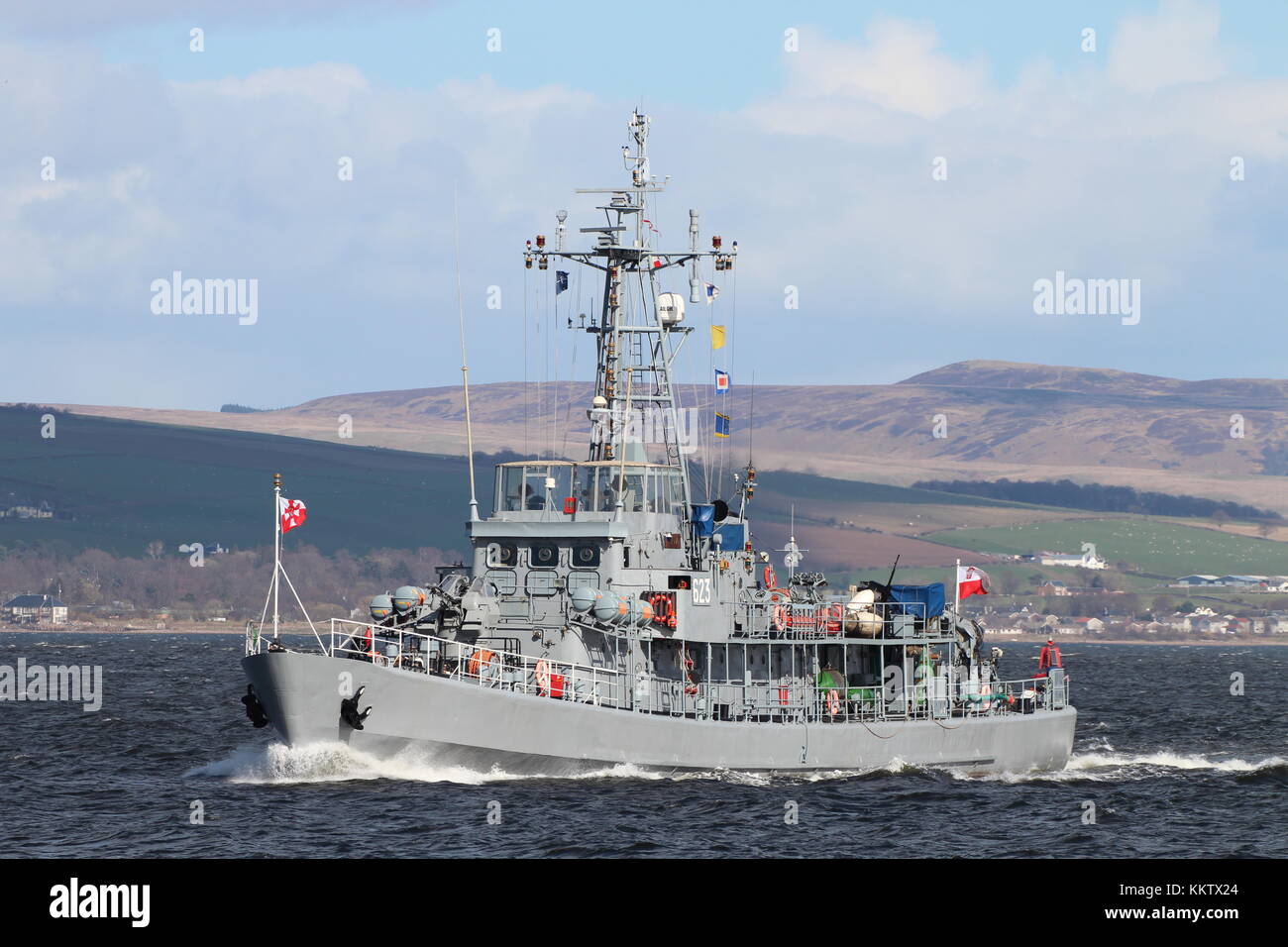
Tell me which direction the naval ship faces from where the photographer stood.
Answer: facing the viewer and to the left of the viewer

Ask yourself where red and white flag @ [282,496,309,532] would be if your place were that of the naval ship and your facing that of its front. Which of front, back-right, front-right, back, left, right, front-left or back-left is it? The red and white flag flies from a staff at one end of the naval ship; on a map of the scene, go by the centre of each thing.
front
